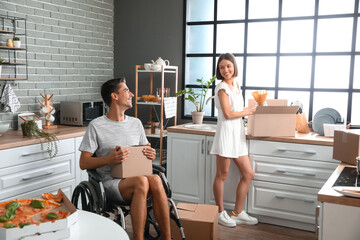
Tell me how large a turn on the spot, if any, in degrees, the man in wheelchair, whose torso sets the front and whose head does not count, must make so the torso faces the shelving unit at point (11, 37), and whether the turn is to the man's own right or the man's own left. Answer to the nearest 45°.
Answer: approximately 180°

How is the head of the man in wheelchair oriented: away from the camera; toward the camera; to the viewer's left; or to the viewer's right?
to the viewer's right

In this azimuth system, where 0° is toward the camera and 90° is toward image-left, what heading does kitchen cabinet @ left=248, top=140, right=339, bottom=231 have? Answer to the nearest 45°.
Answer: approximately 45°

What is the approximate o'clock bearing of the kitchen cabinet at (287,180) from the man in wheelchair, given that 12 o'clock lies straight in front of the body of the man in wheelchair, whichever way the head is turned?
The kitchen cabinet is roughly at 10 o'clock from the man in wheelchair.

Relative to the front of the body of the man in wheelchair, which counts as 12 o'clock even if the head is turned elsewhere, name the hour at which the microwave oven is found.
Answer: The microwave oven is roughly at 7 o'clock from the man in wheelchair.

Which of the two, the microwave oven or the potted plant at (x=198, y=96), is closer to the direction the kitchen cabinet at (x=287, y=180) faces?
the microwave oven
